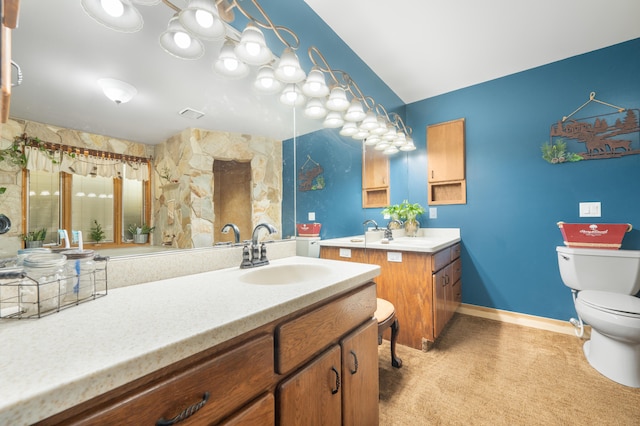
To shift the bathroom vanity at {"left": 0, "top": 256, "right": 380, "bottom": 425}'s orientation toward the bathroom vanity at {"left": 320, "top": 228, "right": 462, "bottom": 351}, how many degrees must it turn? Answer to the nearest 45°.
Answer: approximately 90° to its left

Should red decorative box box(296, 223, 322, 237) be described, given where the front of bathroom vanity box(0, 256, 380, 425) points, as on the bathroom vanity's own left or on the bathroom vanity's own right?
on the bathroom vanity's own left

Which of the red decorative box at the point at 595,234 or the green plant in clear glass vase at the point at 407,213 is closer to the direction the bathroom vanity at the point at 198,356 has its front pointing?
the red decorative box

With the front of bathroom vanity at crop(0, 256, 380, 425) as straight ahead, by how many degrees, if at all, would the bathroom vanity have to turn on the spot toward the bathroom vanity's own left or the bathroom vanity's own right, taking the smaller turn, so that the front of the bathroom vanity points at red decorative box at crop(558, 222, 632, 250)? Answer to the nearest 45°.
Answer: approximately 45° to the bathroom vanity's own left

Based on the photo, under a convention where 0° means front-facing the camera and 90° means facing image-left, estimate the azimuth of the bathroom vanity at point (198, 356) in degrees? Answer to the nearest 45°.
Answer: approximately 315°

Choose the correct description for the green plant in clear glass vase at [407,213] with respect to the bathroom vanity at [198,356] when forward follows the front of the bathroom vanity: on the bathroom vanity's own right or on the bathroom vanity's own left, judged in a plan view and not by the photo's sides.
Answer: on the bathroom vanity's own left

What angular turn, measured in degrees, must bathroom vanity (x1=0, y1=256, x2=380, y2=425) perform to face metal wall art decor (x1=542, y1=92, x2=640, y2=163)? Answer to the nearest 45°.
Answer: approximately 45° to its left
